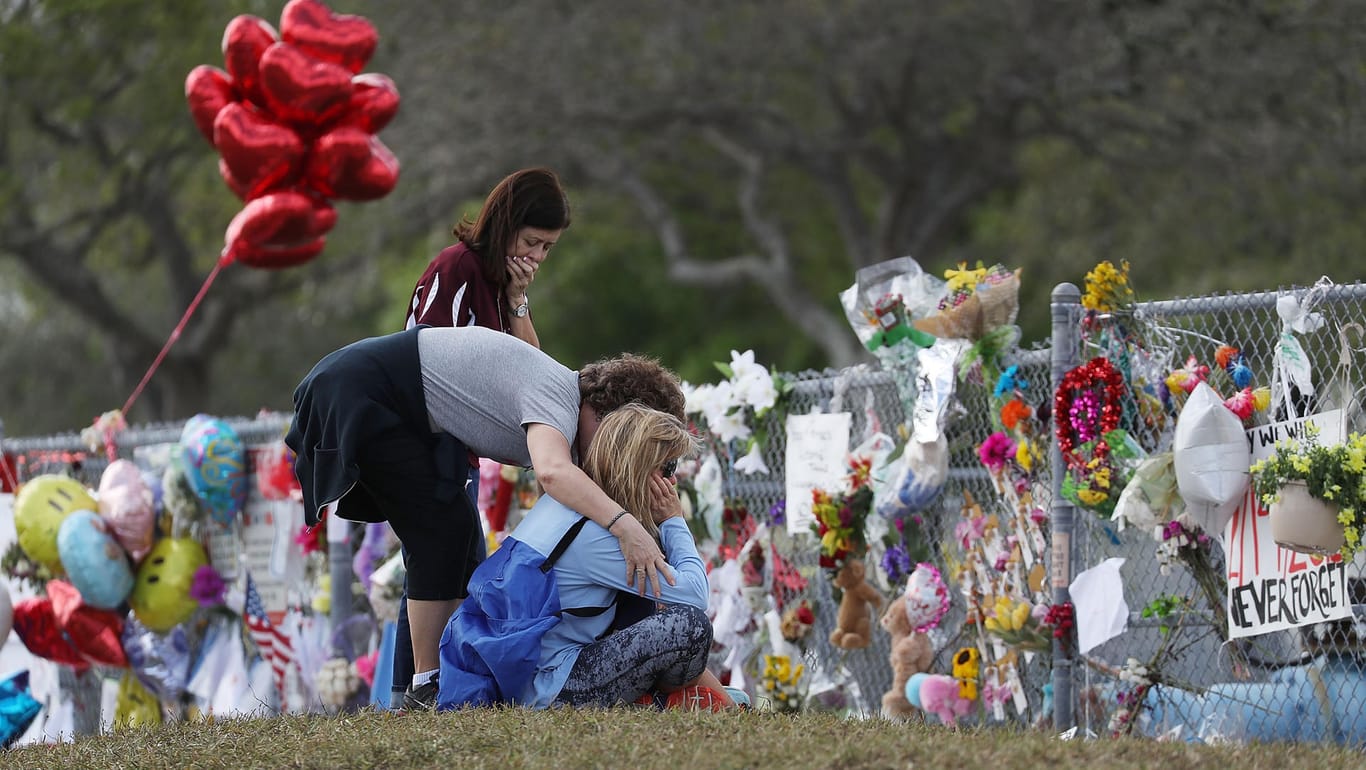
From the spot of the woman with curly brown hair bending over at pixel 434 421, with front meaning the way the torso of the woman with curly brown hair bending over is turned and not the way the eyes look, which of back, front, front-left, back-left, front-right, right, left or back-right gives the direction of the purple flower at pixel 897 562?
front-left

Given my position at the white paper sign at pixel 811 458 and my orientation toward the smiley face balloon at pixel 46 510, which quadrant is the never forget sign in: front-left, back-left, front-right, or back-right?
back-left

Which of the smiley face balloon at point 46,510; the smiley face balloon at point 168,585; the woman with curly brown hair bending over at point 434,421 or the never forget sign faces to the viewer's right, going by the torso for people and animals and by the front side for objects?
the woman with curly brown hair bending over

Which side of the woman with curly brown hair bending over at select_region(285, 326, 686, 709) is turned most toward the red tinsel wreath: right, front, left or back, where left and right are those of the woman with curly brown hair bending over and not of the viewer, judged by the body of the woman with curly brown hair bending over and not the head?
front

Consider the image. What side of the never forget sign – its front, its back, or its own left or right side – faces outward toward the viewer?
front

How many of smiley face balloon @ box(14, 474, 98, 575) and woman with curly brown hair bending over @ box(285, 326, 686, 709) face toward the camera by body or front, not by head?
1

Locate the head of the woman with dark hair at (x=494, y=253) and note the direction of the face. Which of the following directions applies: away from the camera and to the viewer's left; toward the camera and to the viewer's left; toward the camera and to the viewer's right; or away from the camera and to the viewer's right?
toward the camera and to the viewer's right

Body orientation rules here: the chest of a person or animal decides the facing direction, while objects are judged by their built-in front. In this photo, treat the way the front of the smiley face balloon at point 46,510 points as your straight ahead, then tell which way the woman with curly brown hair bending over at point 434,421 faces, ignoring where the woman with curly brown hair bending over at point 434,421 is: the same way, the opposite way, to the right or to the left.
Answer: to the left

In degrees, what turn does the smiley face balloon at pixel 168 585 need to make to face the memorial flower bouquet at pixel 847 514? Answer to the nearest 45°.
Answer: approximately 45° to its left

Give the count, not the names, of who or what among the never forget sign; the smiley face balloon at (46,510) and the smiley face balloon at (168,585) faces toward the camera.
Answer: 3

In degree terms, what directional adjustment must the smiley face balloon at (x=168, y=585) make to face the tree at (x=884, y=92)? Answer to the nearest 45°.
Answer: approximately 135° to its left

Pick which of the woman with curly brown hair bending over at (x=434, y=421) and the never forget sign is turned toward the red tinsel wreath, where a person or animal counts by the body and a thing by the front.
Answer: the woman with curly brown hair bending over

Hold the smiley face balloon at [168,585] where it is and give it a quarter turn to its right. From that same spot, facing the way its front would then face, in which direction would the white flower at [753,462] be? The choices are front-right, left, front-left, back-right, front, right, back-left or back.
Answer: back-left

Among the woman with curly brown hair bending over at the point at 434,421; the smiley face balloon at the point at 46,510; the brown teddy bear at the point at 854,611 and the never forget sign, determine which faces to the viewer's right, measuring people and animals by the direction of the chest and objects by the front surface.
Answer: the woman with curly brown hair bending over

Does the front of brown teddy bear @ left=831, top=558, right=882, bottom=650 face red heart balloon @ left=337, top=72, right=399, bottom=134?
no

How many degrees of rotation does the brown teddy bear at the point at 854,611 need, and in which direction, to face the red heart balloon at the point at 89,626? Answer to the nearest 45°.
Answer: approximately 90° to its right

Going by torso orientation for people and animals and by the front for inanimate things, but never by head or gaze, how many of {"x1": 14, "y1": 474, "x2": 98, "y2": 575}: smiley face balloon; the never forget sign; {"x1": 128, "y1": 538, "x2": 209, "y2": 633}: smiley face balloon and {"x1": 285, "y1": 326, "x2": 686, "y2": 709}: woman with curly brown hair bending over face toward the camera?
3

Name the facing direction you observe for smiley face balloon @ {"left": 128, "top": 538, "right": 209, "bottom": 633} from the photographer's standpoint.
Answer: facing the viewer
